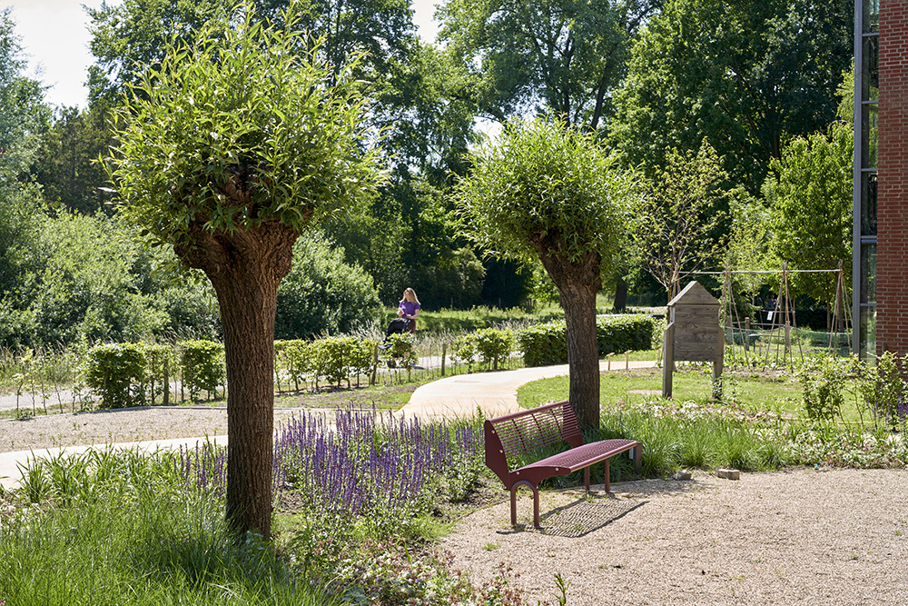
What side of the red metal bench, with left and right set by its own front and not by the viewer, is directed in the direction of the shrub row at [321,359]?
back

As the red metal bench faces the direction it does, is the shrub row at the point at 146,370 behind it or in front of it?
behind

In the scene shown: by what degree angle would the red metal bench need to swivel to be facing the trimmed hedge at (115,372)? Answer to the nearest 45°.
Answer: approximately 180°

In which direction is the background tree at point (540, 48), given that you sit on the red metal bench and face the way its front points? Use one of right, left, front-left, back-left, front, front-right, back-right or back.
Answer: back-left

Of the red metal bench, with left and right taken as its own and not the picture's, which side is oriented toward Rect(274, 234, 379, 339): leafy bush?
back

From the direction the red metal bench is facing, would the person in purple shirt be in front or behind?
behind

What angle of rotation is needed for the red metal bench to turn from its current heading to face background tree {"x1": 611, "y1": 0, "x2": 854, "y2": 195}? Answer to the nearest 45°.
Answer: approximately 135° to its left

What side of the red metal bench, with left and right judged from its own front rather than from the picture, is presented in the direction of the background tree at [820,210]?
left

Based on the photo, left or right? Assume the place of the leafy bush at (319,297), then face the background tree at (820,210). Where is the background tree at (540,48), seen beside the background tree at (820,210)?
left

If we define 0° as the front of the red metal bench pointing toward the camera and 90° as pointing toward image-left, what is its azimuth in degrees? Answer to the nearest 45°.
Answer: approximately 315°

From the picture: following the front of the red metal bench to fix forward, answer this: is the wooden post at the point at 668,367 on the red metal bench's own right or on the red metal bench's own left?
on the red metal bench's own left
